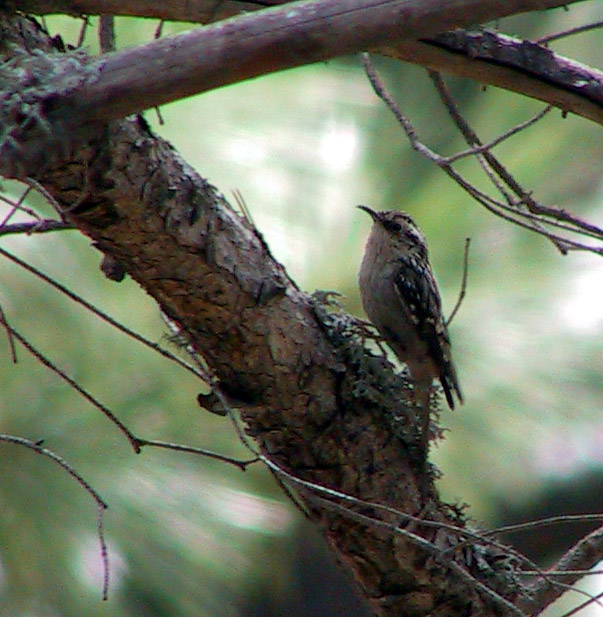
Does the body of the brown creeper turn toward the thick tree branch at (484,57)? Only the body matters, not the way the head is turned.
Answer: no

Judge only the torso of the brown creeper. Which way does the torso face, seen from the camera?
to the viewer's left

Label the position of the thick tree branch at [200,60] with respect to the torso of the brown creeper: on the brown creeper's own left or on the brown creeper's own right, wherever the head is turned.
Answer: on the brown creeper's own left

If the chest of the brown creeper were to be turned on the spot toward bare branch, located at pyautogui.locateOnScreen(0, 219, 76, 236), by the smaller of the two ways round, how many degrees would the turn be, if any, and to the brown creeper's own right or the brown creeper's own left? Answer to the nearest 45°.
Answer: approximately 45° to the brown creeper's own left
